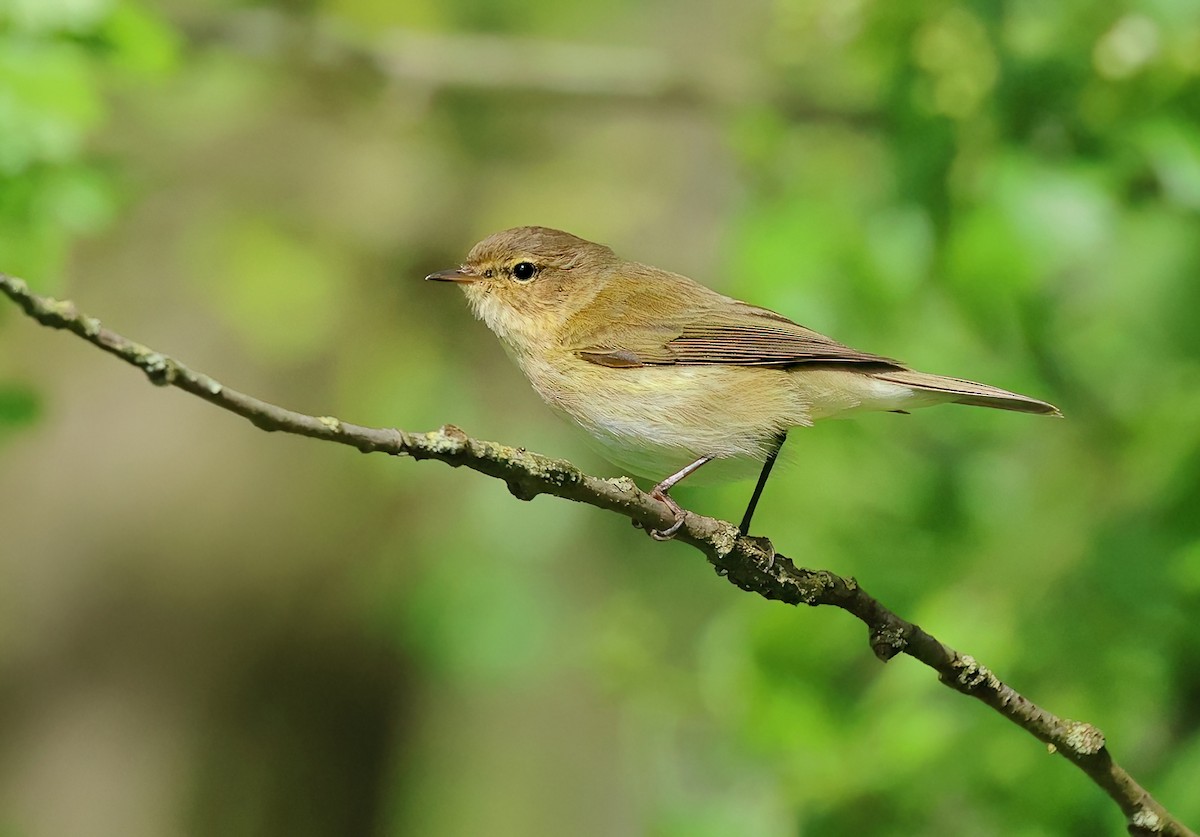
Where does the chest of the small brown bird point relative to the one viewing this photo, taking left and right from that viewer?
facing to the left of the viewer
